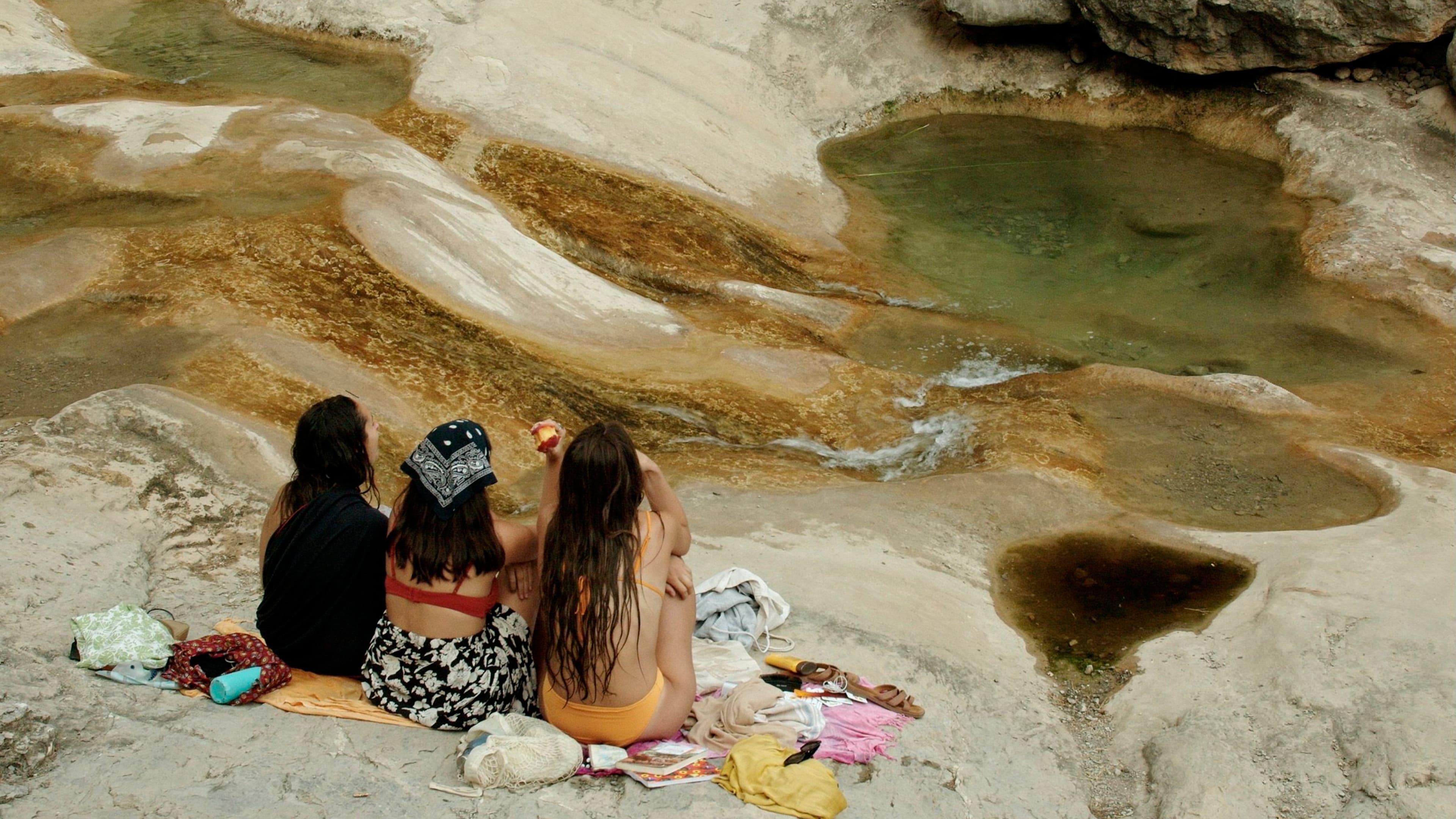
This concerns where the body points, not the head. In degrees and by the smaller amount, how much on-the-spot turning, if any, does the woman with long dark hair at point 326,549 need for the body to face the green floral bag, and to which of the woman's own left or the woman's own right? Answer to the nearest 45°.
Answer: approximately 135° to the woman's own left

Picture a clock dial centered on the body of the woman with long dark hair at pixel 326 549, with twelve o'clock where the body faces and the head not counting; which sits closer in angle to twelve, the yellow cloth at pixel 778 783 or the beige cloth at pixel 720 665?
the beige cloth

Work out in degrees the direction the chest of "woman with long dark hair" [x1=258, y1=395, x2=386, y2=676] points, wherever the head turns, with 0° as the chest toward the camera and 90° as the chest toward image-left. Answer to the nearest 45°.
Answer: approximately 225°

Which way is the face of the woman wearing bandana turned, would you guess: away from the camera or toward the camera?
away from the camera

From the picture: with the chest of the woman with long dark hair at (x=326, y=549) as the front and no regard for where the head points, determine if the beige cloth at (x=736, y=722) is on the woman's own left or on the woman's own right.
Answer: on the woman's own right

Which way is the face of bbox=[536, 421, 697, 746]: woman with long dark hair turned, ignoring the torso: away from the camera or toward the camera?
away from the camera

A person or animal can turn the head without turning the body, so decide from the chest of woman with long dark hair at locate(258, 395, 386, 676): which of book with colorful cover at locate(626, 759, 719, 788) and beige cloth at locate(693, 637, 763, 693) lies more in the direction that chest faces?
the beige cloth

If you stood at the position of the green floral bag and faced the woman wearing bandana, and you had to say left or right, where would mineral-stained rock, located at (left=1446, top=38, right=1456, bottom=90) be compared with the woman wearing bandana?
left

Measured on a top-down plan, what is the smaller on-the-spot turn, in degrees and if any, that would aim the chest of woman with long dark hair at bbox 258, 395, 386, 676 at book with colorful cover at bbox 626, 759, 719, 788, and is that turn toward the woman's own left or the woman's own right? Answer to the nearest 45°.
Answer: approximately 90° to the woman's own right

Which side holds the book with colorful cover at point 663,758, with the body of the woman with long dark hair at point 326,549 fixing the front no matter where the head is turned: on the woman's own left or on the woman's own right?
on the woman's own right
